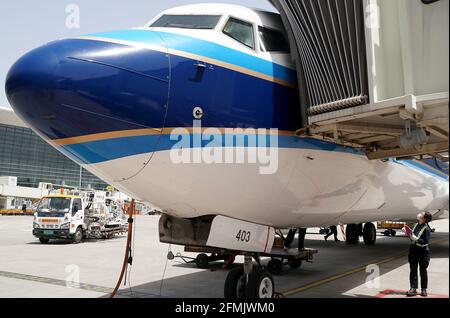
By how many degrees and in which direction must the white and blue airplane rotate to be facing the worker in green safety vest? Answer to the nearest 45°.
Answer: approximately 180°

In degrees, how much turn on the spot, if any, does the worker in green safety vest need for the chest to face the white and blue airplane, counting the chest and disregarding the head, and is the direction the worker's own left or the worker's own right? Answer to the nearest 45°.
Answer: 0° — they already face it

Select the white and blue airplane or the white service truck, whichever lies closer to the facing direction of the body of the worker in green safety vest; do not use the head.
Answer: the white and blue airplane

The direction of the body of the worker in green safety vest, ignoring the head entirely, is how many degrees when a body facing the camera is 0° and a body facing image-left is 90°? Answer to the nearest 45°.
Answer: approximately 45°

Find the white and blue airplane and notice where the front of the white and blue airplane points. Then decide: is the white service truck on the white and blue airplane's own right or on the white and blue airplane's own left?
on the white and blue airplane's own right

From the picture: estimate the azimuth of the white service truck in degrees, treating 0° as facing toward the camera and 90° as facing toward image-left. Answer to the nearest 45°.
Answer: approximately 45°

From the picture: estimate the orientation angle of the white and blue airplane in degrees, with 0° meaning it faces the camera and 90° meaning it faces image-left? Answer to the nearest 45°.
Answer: approximately 45°
